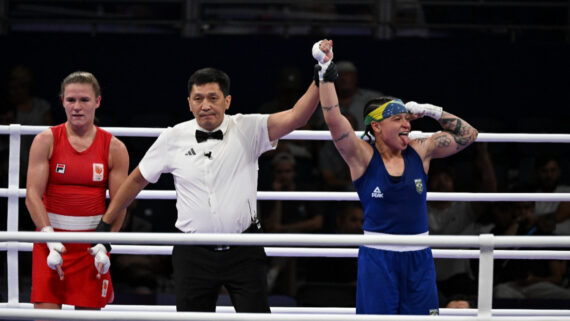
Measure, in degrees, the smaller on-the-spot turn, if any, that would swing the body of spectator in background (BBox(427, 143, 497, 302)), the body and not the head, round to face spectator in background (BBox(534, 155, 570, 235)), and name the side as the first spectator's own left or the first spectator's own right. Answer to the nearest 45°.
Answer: approximately 90° to the first spectator's own left

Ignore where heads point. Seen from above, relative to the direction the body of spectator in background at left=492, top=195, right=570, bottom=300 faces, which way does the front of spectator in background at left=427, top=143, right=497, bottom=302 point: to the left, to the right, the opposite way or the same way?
the same way

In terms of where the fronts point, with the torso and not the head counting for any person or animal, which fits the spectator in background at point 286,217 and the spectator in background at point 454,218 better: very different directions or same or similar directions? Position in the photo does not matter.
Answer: same or similar directions

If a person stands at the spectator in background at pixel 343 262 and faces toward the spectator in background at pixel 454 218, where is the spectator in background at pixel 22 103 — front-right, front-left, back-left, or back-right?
back-left

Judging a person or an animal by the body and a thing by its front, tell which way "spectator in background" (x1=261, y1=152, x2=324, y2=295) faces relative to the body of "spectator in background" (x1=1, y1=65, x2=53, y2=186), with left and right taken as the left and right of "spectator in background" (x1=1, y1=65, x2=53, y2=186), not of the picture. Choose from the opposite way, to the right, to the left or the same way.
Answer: the same way

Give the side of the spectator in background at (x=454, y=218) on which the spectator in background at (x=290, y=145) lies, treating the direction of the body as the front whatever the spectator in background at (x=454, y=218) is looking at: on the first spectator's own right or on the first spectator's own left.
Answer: on the first spectator's own right

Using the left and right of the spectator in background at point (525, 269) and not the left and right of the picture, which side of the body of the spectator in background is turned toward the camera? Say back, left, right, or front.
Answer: front

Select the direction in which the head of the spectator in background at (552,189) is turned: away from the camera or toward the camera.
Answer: toward the camera

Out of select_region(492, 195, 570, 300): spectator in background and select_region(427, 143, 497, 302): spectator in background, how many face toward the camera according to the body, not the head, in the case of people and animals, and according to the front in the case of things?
2

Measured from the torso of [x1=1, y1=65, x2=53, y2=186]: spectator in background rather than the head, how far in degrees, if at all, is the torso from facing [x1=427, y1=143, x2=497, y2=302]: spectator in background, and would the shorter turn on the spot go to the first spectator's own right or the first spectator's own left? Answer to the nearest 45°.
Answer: approximately 45° to the first spectator's own left

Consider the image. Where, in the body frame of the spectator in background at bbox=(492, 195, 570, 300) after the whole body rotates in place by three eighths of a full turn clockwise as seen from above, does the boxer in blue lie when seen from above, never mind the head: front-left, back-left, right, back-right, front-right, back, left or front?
back-left

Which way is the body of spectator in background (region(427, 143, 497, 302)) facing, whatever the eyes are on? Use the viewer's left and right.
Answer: facing the viewer

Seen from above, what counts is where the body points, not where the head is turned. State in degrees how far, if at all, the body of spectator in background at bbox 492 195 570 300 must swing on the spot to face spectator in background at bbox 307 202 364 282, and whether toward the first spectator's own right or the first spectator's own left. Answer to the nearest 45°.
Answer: approximately 90° to the first spectator's own right
